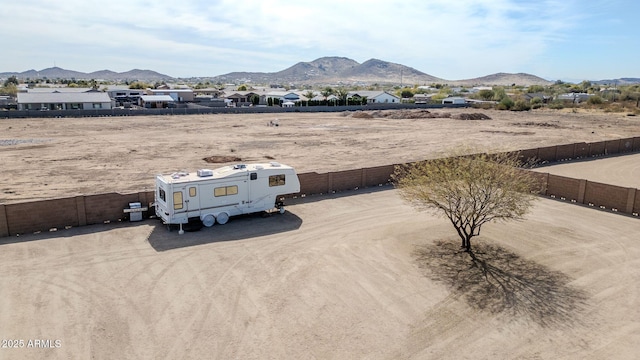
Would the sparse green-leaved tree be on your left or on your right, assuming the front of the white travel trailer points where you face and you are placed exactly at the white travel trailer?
on your right

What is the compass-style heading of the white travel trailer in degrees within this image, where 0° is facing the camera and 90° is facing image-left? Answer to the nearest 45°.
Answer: approximately 225°
